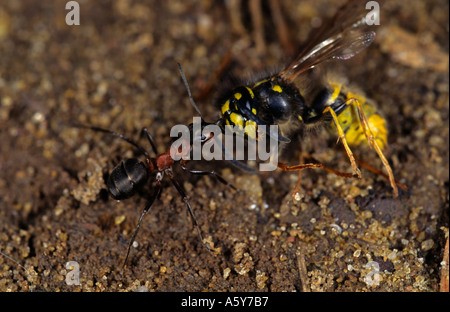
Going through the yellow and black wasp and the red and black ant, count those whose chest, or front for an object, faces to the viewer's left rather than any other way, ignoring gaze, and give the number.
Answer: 1

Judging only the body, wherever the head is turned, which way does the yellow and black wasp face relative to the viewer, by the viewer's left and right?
facing to the left of the viewer

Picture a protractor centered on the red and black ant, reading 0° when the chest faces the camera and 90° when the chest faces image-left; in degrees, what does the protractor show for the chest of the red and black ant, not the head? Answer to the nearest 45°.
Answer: approximately 225°

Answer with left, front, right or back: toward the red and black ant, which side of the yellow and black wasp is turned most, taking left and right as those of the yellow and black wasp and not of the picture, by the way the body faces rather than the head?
front
